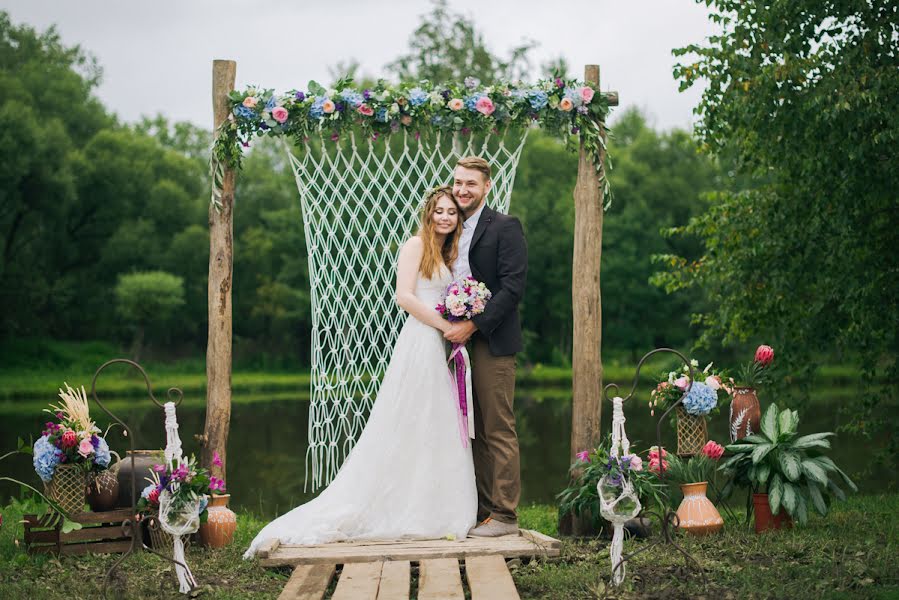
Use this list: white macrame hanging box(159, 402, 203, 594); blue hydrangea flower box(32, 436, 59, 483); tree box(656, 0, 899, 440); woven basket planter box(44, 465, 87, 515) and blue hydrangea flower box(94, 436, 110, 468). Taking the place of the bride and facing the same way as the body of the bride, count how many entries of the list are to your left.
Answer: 1

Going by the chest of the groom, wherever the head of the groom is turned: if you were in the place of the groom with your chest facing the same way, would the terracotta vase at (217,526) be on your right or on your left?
on your right

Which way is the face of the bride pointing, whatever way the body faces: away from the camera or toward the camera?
toward the camera

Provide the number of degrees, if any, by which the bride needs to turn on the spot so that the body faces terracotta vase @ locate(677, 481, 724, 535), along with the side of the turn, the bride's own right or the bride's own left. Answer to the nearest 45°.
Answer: approximately 45° to the bride's own left

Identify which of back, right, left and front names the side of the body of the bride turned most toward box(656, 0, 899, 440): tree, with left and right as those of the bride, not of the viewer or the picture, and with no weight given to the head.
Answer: left

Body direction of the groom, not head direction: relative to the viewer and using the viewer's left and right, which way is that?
facing the viewer and to the left of the viewer

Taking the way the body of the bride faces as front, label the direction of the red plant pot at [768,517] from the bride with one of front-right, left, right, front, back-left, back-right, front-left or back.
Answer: front-left

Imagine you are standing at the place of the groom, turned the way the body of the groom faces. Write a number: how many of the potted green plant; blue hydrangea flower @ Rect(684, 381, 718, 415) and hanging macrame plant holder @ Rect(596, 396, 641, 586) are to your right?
0

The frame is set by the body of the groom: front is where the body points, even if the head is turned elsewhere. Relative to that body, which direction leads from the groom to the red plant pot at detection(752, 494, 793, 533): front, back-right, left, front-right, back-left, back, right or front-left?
back-left

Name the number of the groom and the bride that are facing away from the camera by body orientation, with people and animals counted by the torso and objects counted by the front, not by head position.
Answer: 0

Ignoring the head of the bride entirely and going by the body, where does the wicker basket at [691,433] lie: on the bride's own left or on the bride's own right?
on the bride's own left

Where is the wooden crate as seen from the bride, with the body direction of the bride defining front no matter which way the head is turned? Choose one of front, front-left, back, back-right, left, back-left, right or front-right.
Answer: back-right

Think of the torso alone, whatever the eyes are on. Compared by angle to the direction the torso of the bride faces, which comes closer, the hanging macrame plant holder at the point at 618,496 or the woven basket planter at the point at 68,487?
the hanging macrame plant holder

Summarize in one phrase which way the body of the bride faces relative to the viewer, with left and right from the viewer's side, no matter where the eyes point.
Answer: facing the viewer and to the right of the viewer
